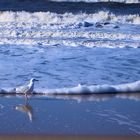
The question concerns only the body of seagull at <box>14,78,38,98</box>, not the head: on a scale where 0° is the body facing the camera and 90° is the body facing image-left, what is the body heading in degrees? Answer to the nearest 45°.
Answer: approximately 270°
